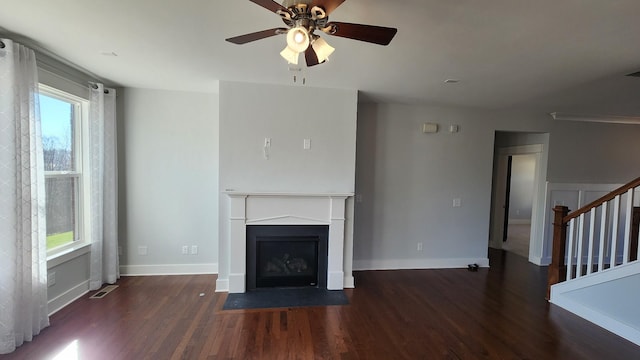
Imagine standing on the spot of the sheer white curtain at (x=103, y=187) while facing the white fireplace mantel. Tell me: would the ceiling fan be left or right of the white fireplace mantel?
right

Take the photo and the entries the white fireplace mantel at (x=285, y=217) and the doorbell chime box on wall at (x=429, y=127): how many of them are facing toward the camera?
2

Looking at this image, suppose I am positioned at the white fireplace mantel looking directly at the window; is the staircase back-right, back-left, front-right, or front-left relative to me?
back-left

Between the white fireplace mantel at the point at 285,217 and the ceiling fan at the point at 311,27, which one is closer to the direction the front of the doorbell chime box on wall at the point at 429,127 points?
the ceiling fan

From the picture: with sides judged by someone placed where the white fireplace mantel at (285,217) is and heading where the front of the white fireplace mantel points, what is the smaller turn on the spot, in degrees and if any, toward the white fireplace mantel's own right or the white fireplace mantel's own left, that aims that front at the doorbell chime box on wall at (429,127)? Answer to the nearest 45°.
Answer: approximately 90° to the white fireplace mantel's own left

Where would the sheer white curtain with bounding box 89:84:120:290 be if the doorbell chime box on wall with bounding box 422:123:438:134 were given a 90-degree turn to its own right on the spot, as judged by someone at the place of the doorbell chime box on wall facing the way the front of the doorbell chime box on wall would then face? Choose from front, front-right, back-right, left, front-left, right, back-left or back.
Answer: front-left

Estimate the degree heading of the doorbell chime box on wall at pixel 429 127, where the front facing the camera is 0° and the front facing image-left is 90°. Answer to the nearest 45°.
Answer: approximately 0°

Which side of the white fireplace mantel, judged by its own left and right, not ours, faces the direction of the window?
right

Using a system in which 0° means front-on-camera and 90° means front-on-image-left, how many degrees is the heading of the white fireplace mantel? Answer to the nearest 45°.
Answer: approximately 0°

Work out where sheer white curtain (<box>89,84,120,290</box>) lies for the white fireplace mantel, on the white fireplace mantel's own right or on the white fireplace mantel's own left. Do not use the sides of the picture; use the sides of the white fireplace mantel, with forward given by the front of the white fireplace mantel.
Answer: on the white fireplace mantel's own right

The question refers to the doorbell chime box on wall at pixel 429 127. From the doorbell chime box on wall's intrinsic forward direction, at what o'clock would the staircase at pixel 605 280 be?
The staircase is roughly at 10 o'clock from the doorbell chime box on wall.

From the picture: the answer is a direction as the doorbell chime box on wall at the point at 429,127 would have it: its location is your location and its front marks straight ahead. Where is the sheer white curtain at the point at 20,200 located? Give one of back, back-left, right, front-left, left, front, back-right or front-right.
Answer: front-right

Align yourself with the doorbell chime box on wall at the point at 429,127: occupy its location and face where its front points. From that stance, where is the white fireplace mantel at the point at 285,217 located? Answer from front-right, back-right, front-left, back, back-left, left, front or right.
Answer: front-right
